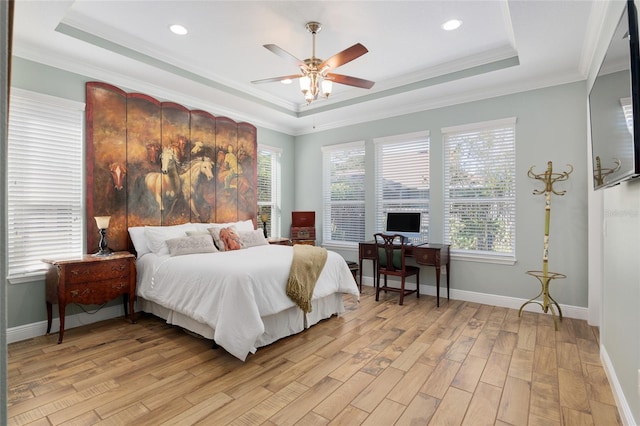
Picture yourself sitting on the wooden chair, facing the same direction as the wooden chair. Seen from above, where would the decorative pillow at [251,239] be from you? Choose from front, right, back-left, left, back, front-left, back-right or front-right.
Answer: back-left

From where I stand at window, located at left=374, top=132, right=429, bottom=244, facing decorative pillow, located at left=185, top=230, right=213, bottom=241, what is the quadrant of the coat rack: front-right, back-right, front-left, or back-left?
back-left

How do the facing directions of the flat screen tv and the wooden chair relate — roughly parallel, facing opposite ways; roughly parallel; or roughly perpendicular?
roughly perpendicular

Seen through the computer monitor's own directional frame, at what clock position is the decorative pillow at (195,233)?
The decorative pillow is roughly at 2 o'clock from the computer monitor.

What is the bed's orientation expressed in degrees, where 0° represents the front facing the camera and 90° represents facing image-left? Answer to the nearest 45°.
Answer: approximately 315°

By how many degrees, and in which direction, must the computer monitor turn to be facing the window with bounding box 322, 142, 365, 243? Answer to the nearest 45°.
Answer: approximately 135° to its right

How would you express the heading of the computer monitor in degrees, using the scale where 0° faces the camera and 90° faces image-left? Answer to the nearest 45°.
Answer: approximately 0°

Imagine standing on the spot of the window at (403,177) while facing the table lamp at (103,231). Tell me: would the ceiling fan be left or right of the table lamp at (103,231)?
left

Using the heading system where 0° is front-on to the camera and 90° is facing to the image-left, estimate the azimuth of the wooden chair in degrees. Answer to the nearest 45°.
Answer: approximately 225°

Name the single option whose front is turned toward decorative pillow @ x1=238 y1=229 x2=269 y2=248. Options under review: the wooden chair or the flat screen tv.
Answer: the flat screen tv

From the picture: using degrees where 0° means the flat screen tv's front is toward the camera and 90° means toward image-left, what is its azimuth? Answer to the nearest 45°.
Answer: approximately 90°

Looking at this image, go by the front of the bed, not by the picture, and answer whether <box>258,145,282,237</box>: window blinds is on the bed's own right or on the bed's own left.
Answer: on the bed's own left
